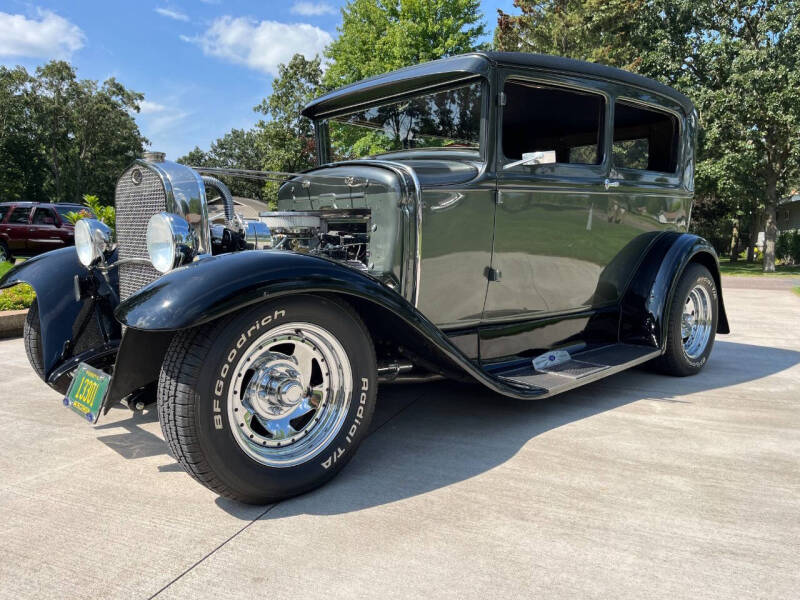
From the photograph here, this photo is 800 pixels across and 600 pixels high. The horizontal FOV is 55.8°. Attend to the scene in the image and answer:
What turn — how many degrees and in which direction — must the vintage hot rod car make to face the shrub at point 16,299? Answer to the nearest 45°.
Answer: approximately 90° to its right

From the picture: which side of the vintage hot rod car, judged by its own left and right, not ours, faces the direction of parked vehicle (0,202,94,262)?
right

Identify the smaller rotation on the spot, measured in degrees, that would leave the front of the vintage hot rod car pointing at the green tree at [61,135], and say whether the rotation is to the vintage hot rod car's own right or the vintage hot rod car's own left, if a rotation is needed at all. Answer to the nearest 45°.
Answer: approximately 90° to the vintage hot rod car's own right

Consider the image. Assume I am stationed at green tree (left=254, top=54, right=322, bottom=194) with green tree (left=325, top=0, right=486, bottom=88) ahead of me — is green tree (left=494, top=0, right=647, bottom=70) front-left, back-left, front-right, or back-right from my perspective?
front-left

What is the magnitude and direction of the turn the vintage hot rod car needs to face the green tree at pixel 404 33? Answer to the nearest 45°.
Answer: approximately 135° to its right

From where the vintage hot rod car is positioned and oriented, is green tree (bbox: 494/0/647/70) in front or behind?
behind

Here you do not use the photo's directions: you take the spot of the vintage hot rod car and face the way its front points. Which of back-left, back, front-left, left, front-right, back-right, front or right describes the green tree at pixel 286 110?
back-right

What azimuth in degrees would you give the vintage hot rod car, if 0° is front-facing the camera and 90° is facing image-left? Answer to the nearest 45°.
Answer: approximately 45°
